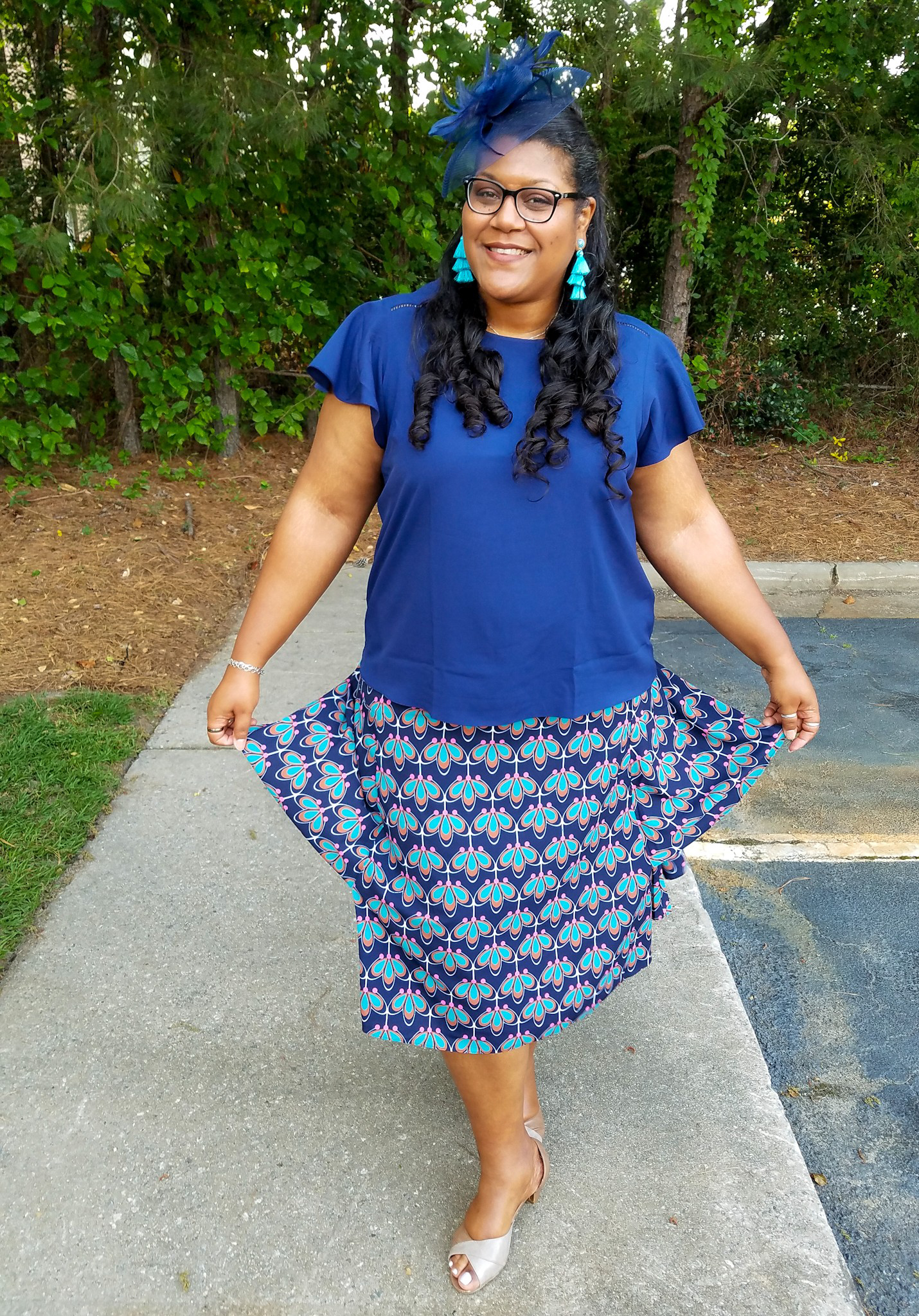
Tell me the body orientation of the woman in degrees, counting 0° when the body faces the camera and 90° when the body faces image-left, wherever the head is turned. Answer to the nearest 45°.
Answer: approximately 0°
